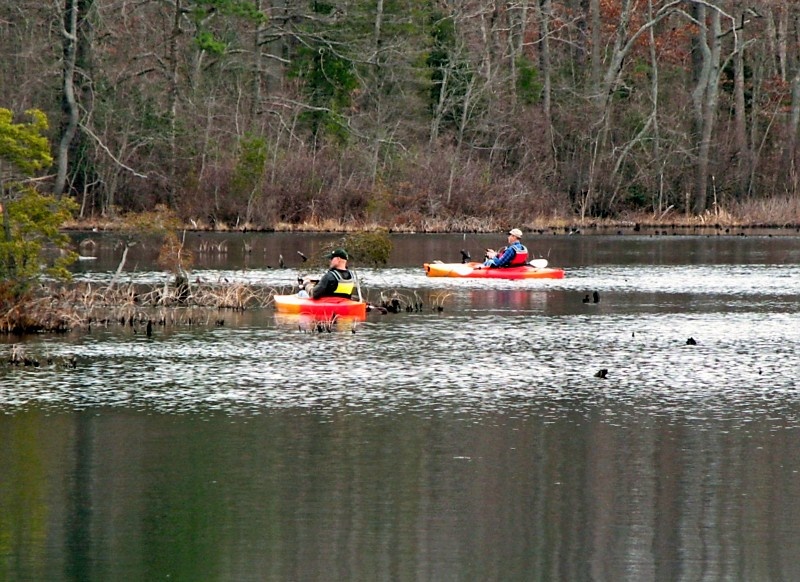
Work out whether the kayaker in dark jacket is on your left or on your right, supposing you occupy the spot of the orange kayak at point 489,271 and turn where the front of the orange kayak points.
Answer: on your left

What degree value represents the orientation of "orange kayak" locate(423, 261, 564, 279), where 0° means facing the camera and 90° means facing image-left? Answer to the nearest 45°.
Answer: approximately 90°

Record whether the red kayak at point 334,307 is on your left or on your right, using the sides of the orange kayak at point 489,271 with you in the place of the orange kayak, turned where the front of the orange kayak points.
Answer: on your left

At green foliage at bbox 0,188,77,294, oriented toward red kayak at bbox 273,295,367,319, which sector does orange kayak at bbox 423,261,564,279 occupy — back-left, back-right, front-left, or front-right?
front-left

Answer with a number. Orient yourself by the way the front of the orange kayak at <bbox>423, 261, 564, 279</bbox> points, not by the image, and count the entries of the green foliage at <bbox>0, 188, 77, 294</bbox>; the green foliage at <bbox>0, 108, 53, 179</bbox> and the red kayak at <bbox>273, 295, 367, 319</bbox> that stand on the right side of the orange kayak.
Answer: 0

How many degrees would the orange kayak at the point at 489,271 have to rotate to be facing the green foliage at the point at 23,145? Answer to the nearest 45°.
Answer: approximately 45° to its left

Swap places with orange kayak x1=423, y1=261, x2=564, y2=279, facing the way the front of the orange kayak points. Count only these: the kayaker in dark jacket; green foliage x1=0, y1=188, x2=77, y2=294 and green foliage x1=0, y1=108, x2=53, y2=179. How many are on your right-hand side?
0

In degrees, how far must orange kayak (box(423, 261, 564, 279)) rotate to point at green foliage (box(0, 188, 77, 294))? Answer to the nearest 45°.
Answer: approximately 45° to its left
